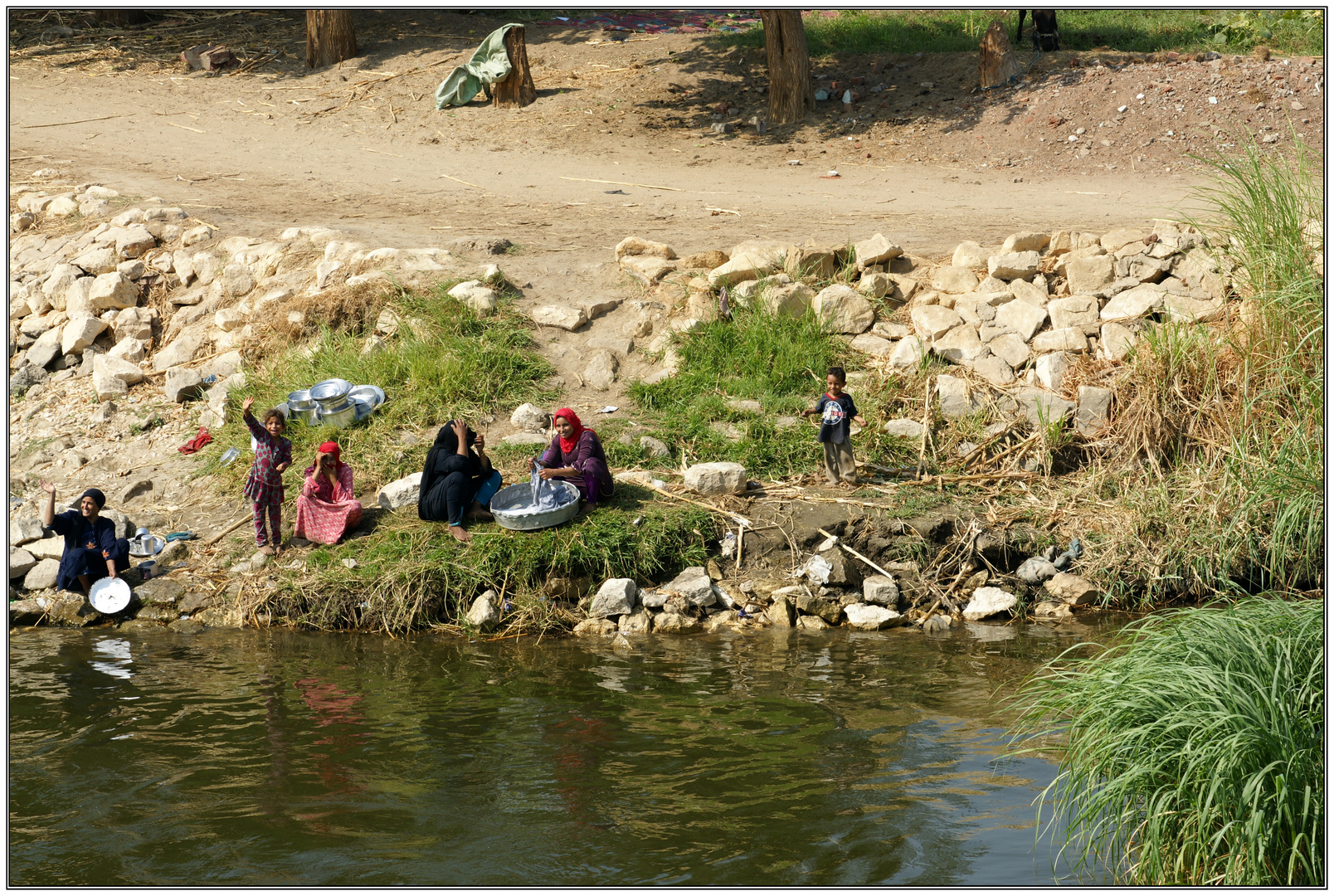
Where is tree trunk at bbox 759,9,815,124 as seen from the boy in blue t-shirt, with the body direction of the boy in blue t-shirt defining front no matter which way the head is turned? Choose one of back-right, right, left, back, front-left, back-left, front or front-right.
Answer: back

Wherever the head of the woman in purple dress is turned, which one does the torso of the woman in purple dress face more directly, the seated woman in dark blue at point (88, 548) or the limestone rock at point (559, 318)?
the seated woman in dark blue

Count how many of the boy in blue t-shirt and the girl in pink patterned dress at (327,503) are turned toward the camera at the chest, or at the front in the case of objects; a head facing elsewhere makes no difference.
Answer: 2

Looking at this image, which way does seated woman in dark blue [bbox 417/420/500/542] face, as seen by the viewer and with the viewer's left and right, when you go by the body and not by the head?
facing the viewer and to the right of the viewer

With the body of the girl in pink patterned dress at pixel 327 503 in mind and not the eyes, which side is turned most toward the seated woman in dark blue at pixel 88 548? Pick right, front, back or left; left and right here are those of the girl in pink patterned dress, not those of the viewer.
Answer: right

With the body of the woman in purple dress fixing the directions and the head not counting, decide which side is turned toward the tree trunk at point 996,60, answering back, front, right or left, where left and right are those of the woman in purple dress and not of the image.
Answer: back

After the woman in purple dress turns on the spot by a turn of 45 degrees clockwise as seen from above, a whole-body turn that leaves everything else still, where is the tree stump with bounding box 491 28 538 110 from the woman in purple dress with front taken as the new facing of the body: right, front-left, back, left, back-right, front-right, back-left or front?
right

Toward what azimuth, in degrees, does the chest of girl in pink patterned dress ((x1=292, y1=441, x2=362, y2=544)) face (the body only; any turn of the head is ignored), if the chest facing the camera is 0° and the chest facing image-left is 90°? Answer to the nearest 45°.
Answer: approximately 0°

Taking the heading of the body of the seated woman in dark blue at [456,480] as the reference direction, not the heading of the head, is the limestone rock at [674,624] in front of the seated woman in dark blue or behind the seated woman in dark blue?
in front
